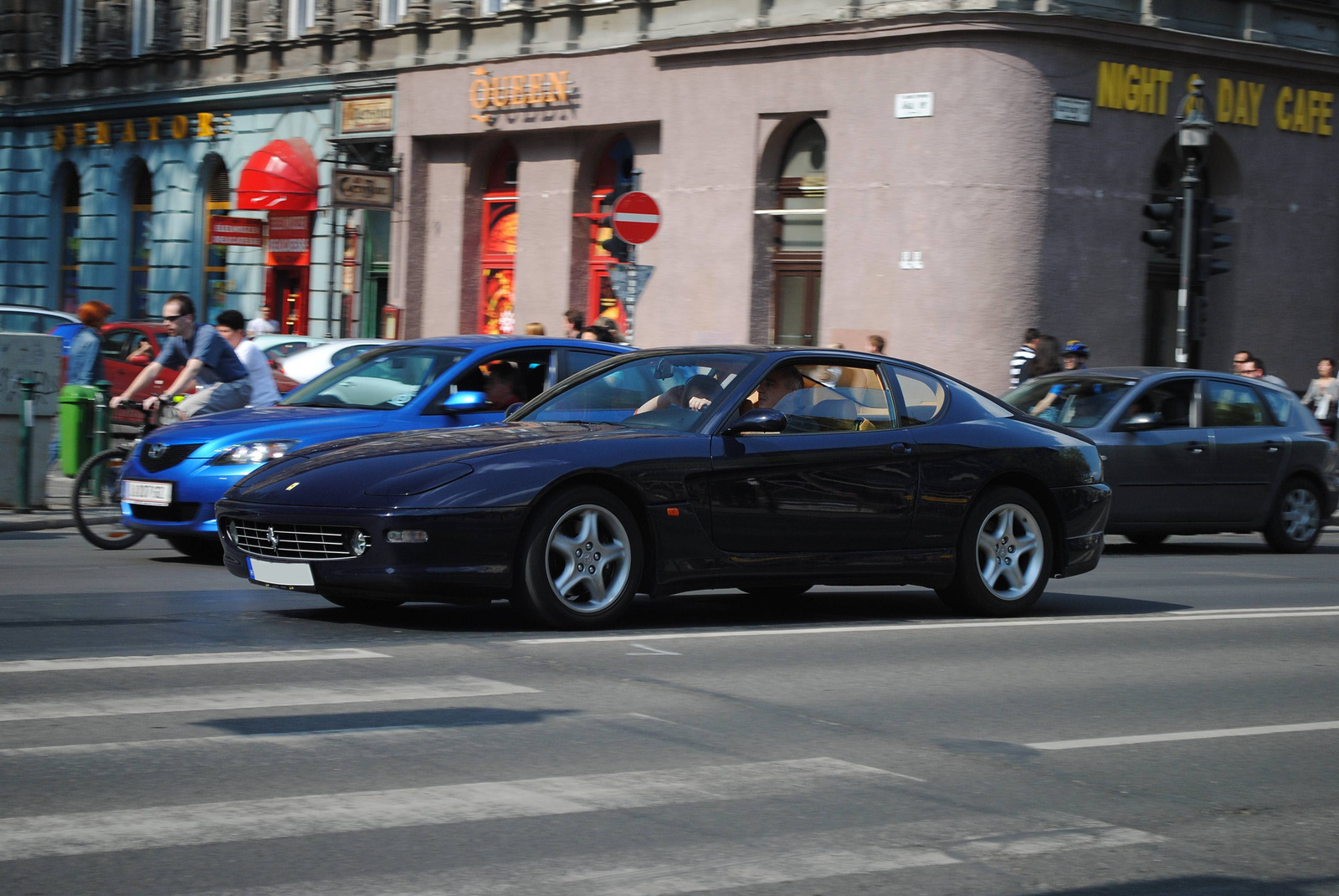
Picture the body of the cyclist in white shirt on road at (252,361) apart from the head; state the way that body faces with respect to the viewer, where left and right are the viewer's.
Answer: facing to the left of the viewer

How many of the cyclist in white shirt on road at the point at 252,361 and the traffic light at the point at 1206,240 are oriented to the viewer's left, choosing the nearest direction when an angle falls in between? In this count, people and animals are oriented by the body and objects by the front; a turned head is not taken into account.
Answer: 1

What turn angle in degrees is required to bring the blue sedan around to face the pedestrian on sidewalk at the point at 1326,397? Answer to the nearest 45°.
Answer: approximately 180°

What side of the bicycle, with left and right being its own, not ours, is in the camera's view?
left
